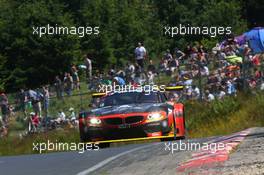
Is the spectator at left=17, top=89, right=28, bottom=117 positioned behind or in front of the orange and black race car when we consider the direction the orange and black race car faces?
behind

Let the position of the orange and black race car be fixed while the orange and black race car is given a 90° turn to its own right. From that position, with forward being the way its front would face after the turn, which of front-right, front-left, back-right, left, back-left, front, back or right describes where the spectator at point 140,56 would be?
right

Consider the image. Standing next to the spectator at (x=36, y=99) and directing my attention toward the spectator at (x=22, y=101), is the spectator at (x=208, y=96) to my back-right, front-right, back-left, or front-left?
back-right

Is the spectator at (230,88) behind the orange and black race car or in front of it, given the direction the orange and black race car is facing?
behind

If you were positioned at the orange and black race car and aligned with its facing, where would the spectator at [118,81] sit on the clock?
The spectator is roughly at 6 o'clock from the orange and black race car.

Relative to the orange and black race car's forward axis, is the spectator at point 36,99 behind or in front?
behind

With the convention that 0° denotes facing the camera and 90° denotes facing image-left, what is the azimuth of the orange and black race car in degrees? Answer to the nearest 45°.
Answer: approximately 0°

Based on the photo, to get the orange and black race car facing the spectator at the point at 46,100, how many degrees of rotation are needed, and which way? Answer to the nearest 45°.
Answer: approximately 180°
